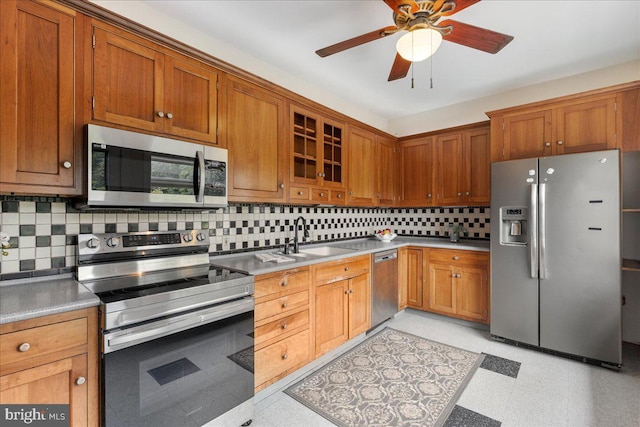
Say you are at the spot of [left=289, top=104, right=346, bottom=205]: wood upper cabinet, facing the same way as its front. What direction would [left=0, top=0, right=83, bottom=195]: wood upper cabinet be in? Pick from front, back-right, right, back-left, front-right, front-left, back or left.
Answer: right

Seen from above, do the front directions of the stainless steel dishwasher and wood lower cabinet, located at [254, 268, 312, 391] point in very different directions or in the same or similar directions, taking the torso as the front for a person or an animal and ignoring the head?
same or similar directions

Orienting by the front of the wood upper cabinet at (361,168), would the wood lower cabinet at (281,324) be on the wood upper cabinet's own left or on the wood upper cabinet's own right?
on the wood upper cabinet's own right

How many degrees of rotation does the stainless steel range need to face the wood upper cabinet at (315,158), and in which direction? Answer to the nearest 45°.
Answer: approximately 90° to its left

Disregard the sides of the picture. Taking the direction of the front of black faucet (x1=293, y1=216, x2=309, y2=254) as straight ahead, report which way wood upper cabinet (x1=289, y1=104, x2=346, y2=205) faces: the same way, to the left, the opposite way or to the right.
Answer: the same way

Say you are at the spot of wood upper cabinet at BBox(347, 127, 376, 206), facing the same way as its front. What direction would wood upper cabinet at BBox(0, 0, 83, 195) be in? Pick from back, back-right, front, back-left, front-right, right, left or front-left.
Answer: right

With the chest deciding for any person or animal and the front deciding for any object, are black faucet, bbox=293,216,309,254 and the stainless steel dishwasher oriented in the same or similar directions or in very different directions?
same or similar directions

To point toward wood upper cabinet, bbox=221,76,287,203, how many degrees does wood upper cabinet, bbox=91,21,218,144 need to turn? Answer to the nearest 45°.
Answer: approximately 45° to its left

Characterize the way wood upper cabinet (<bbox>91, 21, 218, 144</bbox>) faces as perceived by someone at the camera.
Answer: facing the viewer and to the right of the viewer

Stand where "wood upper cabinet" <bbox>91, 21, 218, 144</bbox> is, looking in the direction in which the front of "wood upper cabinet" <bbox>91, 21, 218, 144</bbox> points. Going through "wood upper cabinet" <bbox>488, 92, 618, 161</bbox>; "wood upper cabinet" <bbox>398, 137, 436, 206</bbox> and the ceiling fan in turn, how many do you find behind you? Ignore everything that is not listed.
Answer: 0

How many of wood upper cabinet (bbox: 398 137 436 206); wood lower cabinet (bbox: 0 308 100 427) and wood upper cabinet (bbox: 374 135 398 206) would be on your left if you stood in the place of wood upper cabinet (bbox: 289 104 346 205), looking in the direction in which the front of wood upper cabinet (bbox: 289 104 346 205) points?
2

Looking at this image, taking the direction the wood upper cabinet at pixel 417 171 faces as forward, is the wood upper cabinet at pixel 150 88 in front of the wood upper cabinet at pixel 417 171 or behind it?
in front

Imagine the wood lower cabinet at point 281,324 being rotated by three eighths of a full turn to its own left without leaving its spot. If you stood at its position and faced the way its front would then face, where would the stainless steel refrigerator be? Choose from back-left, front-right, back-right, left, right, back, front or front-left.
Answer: right

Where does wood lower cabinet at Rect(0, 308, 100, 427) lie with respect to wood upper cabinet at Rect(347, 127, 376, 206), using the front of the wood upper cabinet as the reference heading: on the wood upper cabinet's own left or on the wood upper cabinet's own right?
on the wood upper cabinet's own right
